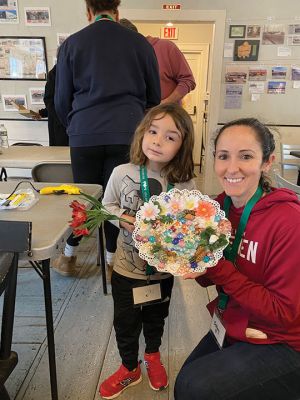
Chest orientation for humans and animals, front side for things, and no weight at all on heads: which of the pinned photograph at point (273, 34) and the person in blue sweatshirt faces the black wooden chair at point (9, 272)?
the pinned photograph

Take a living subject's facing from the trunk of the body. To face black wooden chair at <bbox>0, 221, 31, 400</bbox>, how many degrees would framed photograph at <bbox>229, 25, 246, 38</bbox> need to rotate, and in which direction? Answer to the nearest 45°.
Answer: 0° — it already faces it

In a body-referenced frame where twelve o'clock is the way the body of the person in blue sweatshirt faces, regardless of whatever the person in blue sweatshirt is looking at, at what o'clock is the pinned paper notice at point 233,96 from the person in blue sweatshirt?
The pinned paper notice is roughly at 1 o'clock from the person in blue sweatshirt.

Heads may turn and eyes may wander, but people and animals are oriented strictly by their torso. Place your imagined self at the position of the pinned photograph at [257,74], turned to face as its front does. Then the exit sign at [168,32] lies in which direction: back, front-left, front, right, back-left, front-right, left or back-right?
back-right

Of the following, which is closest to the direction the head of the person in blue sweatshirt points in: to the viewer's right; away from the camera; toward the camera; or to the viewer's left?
away from the camera

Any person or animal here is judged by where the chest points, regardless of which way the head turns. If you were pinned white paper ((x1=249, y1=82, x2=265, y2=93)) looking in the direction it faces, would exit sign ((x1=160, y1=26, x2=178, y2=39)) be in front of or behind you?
behind

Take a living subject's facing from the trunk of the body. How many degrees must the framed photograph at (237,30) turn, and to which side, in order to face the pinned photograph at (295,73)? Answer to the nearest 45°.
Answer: approximately 90° to its left

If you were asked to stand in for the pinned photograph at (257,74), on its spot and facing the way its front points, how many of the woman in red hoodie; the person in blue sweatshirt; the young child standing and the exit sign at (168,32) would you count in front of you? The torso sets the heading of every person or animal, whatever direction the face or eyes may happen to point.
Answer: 3
